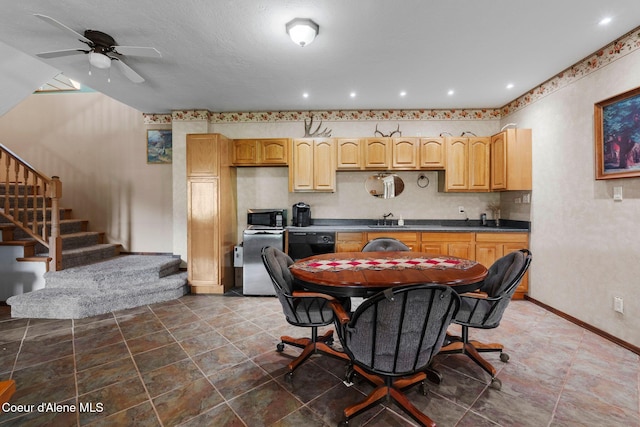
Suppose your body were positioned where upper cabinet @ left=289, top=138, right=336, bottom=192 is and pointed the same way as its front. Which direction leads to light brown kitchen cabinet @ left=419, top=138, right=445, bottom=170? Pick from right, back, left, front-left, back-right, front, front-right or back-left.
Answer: left

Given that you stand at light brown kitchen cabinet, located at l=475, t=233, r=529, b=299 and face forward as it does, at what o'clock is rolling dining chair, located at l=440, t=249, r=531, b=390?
The rolling dining chair is roughly at 12 o'clock from the light brown kitchen cabinet.

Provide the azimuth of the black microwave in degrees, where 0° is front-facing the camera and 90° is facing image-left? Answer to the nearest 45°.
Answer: approximately 0°

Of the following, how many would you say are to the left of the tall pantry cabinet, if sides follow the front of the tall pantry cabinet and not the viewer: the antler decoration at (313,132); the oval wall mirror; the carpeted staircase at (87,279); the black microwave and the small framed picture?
3

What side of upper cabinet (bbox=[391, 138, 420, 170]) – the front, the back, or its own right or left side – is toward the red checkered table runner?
front

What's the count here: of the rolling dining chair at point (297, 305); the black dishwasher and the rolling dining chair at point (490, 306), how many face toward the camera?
1

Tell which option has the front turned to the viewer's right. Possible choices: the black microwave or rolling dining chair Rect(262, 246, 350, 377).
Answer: the rolling dining chair

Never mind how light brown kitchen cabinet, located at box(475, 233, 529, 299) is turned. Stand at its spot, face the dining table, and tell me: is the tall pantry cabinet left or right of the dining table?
right

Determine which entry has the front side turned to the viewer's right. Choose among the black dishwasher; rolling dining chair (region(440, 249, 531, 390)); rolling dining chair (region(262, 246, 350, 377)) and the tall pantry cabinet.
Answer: rolling dining chair (region(262, 246, 350, 377))

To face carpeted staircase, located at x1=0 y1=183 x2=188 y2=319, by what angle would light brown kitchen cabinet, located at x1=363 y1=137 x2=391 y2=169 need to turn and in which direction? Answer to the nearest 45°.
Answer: approximately 90° to its right

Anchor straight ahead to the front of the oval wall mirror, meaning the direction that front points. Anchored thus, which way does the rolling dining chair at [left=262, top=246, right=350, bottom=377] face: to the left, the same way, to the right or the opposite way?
to the left

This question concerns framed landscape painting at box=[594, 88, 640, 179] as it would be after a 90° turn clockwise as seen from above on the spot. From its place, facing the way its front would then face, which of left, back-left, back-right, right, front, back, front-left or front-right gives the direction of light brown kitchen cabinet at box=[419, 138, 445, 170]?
front-left

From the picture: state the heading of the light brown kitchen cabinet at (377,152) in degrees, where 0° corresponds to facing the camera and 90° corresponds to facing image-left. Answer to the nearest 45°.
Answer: approximately 0°

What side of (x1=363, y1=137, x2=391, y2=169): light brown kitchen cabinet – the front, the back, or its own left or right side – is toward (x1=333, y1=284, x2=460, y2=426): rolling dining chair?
front

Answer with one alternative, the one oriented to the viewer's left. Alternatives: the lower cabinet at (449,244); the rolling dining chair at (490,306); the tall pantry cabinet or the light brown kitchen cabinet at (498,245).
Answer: the rolling dining chair

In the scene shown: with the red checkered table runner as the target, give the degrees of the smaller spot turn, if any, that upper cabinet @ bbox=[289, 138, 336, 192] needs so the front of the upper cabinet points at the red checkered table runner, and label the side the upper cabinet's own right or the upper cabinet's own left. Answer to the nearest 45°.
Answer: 0° — it already faces it
